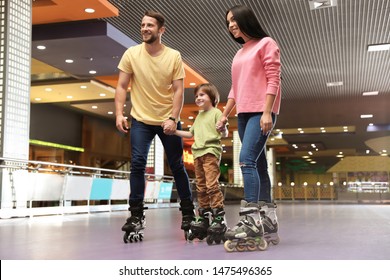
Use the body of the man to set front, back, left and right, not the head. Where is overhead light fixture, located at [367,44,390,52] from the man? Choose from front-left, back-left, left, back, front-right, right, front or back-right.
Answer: back-left

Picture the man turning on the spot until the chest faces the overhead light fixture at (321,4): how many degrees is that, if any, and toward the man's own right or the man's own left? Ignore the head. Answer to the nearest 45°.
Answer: approximately 135° to the man's own left

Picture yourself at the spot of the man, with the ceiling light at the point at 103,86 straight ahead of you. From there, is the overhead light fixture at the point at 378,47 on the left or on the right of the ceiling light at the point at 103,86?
right

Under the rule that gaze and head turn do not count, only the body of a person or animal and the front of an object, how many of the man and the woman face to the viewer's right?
0

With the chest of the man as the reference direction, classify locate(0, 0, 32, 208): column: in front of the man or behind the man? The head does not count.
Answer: behind

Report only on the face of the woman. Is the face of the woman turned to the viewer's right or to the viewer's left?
to the viewer's left

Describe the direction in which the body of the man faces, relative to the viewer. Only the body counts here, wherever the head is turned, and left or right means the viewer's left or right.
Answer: facing the viewer

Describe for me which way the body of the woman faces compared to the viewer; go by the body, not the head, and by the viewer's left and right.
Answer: facing the viewer and to the left of the viewer

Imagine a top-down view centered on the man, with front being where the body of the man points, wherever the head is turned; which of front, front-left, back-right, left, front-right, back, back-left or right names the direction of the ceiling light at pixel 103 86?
back
